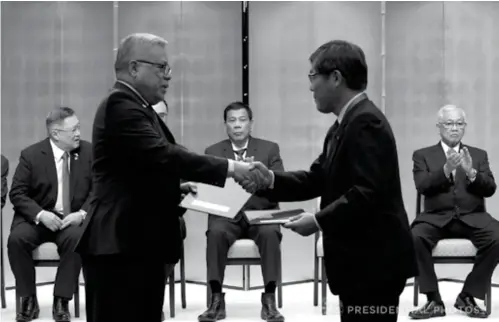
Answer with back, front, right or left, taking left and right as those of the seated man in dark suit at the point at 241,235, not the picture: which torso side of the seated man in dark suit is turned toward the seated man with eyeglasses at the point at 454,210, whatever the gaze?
left

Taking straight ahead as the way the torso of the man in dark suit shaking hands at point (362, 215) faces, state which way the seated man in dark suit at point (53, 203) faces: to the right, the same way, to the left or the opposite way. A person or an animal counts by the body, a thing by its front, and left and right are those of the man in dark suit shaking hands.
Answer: to the left

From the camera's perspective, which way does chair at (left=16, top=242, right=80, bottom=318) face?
toward the camera

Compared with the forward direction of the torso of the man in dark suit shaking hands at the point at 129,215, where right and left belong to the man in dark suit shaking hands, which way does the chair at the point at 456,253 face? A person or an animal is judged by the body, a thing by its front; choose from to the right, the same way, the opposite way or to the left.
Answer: to the right

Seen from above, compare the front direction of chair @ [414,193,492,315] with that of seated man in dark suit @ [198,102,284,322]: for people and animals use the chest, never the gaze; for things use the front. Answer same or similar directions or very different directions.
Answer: same or similar directions

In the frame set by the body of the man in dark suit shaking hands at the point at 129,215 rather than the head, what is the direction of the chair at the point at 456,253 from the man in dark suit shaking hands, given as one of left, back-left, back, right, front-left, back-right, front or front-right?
front-left

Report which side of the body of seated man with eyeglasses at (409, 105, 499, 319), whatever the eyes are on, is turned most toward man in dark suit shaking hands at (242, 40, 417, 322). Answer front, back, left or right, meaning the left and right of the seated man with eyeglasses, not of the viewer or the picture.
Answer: front

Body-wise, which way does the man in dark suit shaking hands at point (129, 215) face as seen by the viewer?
to the viewer's right

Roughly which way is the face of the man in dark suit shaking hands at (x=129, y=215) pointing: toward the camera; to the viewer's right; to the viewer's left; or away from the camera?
to the viewer's right

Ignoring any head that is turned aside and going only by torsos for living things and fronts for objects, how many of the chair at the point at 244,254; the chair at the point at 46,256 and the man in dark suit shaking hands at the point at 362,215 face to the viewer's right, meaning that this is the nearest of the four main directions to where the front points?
0

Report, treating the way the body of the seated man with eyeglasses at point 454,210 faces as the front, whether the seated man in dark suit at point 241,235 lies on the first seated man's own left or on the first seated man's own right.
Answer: on the first seated man's own right

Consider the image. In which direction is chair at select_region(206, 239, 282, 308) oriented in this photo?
toward the camera

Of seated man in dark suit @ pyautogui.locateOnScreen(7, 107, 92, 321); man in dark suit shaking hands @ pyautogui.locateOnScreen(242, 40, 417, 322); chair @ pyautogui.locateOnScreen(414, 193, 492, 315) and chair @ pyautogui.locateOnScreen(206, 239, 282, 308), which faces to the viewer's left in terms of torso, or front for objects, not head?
the man in dark suit shaking hands

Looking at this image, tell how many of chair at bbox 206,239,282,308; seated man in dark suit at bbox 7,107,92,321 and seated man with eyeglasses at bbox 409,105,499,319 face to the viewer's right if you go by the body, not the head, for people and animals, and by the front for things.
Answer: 0

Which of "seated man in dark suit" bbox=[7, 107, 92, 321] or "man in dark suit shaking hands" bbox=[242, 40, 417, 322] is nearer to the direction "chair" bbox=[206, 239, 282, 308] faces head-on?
the man in dark suit shaking hands

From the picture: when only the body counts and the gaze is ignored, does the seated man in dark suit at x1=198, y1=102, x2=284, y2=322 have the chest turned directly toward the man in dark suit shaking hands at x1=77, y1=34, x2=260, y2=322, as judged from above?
yes

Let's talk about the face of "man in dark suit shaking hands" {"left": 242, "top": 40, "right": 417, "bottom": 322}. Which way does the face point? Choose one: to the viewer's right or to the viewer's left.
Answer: to the viewer's left

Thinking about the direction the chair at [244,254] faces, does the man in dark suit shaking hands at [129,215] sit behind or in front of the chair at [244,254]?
in front

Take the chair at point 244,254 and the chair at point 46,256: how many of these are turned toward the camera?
2

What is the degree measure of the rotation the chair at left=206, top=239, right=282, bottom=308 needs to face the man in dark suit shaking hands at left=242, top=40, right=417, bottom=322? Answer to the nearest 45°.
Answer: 0° — it already faces them

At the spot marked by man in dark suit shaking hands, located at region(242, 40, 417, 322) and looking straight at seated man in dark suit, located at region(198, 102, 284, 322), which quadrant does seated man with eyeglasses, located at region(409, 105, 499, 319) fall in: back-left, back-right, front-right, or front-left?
front-right
